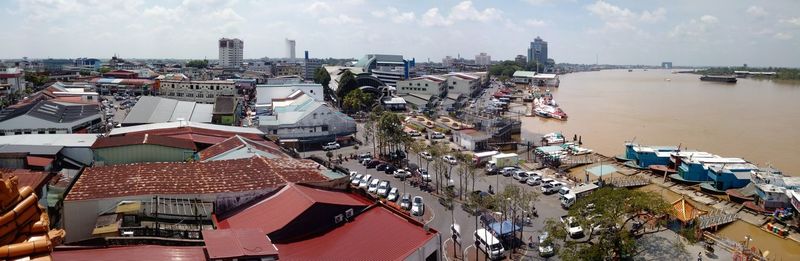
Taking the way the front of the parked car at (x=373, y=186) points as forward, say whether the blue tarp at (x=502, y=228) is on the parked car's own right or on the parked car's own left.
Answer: on the parked car's own left

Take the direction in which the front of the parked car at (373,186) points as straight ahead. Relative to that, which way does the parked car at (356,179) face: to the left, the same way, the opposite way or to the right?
the same way

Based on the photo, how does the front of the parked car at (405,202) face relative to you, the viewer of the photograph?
facing the viewer

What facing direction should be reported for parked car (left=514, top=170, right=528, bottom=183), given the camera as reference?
facing the viewer and to the left of the viewer

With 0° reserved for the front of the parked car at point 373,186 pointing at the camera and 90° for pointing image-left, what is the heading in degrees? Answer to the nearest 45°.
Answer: approximately 45°

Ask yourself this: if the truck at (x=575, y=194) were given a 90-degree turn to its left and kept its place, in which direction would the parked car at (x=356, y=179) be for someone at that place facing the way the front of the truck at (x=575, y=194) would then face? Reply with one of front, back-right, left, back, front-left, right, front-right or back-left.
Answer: back-right

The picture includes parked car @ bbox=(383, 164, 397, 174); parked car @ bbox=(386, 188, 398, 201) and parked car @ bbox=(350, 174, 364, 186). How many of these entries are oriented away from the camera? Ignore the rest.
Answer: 0

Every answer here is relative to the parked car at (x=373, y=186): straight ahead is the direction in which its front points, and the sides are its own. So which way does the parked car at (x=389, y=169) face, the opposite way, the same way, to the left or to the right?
the same way

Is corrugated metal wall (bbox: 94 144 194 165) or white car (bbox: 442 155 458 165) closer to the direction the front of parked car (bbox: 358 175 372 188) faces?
the corrugated metal wall

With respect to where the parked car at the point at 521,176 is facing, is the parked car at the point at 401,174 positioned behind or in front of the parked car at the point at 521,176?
in front

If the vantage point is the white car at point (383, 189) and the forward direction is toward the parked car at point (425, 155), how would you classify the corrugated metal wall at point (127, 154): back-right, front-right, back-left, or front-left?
back-left
